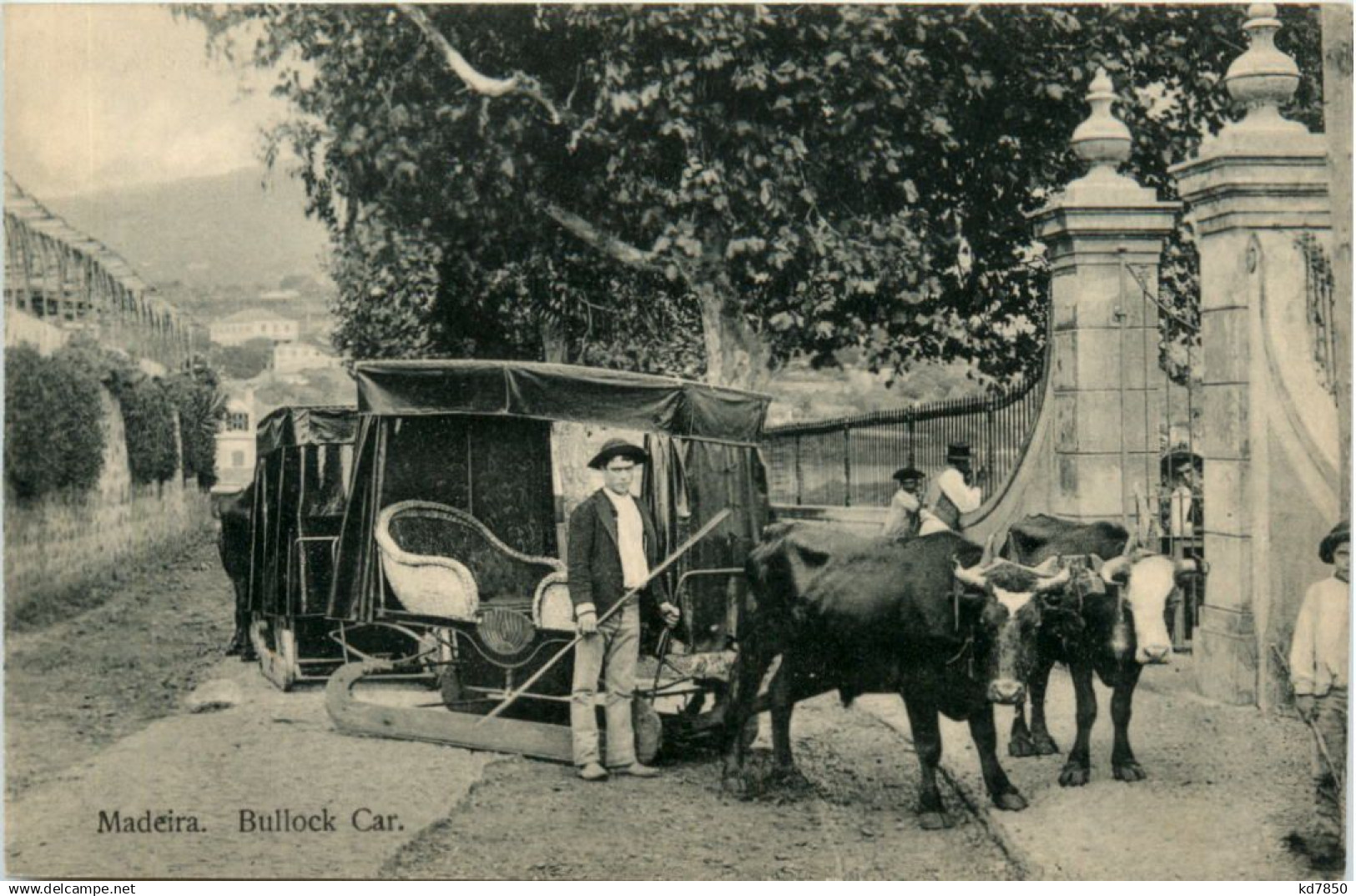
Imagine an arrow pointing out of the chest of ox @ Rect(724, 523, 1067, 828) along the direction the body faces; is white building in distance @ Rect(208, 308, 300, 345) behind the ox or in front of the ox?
behind

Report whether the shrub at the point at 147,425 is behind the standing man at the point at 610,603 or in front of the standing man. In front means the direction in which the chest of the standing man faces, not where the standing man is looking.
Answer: behind

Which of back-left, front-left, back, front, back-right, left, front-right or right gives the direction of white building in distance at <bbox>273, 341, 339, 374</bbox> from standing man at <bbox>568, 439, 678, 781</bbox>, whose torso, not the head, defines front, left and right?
back

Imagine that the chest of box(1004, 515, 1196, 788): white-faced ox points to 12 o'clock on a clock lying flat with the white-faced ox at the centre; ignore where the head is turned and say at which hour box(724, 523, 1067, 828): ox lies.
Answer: The ox is roughly at 4 o'clock from the white-faced ox.

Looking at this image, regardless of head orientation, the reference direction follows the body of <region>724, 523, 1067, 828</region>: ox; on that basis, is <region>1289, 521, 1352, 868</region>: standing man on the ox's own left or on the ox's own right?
on the ox's own left

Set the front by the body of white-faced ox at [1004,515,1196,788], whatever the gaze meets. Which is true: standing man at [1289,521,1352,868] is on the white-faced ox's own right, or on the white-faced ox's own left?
on the white-faced ox's own left

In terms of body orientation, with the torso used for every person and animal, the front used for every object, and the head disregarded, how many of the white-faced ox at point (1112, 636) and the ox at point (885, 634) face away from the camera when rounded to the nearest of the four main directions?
0

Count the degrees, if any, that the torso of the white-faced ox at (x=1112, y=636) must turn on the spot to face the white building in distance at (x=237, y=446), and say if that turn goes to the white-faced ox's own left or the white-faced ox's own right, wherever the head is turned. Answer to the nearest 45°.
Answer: approximately 135° to the white-faced ox's own right

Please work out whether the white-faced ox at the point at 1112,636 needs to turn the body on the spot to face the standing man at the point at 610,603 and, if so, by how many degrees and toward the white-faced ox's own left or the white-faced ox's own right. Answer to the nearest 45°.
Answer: approximately 135° to the white-faced ox's own right

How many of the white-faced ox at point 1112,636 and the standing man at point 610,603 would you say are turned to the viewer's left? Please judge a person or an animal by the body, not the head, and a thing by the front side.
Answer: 0

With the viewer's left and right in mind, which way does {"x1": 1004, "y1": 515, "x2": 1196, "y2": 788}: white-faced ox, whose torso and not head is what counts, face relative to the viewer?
facing the viewer and to the right of the viewer
